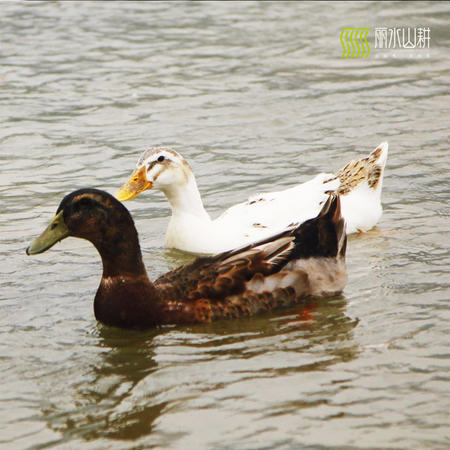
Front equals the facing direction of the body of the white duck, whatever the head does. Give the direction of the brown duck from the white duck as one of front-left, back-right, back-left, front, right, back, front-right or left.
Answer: left

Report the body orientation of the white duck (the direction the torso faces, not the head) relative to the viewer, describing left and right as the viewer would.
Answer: facing to the left of the viewer
